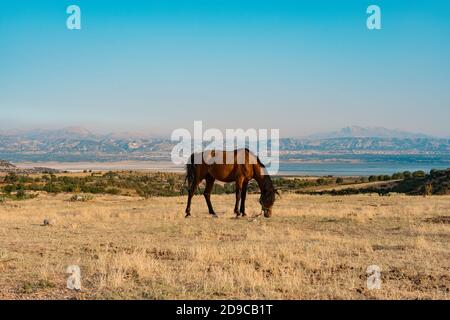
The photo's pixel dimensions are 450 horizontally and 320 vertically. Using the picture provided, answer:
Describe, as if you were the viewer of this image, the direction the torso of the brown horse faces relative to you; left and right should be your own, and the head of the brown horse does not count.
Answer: facing to the right of the viewer
